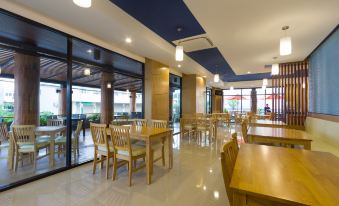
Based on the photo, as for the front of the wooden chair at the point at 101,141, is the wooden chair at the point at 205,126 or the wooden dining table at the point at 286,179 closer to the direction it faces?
the wooden chair

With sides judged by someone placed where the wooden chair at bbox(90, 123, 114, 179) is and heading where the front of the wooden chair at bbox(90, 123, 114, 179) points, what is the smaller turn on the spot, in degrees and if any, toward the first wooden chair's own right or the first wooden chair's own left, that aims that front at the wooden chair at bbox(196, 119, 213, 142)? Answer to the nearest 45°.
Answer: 0° — it already faces it

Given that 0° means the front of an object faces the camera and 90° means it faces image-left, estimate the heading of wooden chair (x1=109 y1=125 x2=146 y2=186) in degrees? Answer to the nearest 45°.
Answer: approximately 225°

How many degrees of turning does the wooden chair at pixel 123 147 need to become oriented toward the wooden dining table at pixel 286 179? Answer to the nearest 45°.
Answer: approximately 90° to its right

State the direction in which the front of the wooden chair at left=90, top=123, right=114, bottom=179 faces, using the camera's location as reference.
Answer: facing away from the viewer and to the right of the viewer

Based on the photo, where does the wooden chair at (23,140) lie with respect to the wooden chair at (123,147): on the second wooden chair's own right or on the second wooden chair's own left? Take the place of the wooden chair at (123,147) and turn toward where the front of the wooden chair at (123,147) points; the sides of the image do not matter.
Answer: on the second wooden chair's own left

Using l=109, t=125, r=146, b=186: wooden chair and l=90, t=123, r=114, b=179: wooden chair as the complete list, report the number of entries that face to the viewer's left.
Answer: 0

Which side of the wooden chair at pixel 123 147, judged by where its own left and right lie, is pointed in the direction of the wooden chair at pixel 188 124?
front

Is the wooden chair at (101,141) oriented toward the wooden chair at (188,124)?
yes
